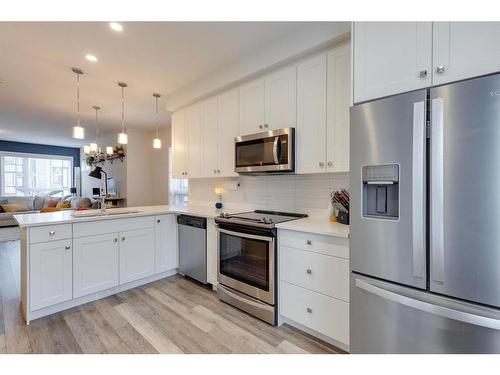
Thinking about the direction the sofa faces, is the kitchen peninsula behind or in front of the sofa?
in front

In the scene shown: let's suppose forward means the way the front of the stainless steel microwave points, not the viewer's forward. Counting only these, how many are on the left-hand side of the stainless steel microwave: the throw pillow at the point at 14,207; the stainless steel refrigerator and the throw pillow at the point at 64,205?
1

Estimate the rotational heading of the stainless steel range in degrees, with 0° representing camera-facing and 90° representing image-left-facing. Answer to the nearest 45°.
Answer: approximately 45°

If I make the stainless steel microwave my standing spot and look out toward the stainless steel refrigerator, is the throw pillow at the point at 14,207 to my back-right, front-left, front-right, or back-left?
back-right

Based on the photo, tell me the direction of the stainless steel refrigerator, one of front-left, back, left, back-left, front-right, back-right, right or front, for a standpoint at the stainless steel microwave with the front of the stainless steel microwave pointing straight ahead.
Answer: left

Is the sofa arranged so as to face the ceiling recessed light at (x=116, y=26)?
yes

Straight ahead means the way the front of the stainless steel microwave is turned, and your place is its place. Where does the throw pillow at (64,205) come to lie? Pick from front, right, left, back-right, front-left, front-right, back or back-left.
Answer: right

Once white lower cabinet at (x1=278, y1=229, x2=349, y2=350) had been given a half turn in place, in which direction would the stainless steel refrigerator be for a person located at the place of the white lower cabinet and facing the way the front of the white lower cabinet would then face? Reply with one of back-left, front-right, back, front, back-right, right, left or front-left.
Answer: right

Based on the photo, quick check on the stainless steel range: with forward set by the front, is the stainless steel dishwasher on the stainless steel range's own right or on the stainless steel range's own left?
on the stainless steel range's own right

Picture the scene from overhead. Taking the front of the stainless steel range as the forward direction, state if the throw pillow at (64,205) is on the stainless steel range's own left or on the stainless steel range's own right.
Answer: on the stainless steel range's own right

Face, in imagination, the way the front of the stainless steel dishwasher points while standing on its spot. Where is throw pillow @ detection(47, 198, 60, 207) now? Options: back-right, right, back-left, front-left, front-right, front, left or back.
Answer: right
